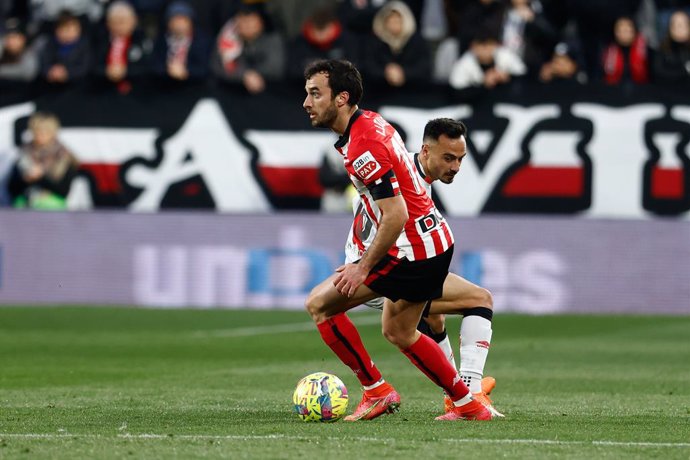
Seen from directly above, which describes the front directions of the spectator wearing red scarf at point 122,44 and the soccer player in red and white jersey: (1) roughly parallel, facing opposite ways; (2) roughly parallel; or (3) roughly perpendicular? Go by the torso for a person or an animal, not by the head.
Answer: roughly perpendicular

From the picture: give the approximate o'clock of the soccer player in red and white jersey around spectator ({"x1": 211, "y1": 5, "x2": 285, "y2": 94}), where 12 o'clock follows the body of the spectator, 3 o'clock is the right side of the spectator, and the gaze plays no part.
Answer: The soccer player in red and white jersey is roughly at 12 o'clock from the spectator.

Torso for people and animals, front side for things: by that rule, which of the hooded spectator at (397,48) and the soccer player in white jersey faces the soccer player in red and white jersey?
the hooded spectator

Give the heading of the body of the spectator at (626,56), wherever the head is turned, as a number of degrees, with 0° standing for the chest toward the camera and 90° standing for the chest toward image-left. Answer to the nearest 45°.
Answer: approximately 0°

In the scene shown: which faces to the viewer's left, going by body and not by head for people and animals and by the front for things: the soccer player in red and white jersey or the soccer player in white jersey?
the soccer player in red and white jersey

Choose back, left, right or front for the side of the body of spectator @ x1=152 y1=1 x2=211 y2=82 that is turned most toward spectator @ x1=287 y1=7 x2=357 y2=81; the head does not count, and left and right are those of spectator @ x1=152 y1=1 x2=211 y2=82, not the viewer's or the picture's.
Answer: left

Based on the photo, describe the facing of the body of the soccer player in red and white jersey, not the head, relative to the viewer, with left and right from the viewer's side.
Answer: facing to the left of the viewer

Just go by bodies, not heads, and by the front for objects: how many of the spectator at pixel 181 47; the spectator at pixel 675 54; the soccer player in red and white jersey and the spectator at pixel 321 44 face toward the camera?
3

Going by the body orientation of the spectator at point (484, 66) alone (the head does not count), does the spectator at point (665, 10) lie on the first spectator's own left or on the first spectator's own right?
on the first spectator's own left

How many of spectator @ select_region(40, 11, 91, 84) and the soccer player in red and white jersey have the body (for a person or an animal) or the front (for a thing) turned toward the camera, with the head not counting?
1

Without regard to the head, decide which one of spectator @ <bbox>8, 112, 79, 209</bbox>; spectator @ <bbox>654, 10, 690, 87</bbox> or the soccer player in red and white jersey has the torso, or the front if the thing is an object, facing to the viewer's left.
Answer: the soccer player in red and white jersey
